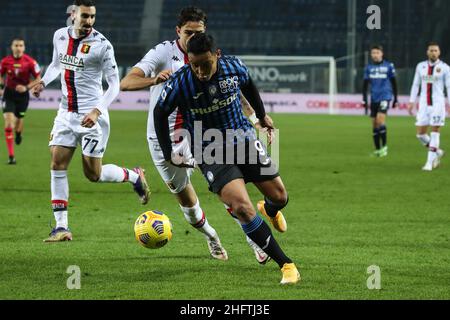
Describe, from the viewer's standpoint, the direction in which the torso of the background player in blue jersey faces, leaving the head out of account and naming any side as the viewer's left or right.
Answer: facing the viewer

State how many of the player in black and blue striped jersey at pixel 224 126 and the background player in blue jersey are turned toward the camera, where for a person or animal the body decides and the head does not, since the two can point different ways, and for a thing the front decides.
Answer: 2

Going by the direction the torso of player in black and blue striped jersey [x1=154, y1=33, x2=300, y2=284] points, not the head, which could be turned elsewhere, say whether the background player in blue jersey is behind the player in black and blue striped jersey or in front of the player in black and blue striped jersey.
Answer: behind

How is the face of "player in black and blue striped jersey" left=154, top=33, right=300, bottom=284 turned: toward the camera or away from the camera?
toward the camera

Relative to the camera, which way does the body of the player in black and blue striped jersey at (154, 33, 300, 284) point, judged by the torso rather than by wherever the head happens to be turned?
toward the camera

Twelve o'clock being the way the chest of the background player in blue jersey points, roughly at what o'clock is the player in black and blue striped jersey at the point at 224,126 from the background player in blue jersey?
The player in black and blue striped jersey is roughly at 12 o'clock from the background player in blue jersey.

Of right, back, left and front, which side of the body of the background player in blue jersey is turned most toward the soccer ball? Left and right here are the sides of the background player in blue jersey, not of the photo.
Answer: front

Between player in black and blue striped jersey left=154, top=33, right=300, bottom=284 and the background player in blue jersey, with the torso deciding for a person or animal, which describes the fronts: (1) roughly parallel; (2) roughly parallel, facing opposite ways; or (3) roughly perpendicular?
roughly parallel
